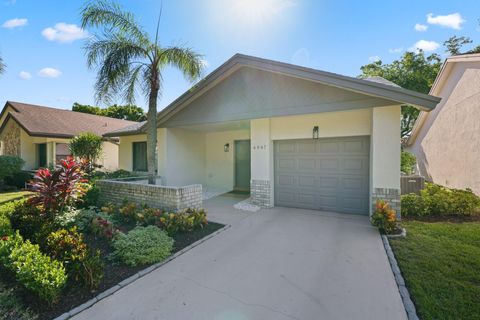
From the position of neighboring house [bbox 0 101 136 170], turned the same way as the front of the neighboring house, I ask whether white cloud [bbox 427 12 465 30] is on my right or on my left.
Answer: on my left

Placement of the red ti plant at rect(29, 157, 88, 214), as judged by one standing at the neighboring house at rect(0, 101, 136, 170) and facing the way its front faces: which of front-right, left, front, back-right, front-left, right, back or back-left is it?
front-left

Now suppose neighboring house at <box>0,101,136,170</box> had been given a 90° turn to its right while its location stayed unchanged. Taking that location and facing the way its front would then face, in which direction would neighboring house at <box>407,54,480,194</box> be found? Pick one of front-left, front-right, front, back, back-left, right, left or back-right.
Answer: back

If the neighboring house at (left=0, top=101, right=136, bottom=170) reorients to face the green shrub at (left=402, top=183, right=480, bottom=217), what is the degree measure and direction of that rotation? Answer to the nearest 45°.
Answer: approximately 90° to its left

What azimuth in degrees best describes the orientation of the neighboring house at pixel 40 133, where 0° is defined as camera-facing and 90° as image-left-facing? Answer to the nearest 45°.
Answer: approximately 45°

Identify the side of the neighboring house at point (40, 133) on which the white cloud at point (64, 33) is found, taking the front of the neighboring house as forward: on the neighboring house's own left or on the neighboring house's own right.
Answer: on the neighboring house's own left

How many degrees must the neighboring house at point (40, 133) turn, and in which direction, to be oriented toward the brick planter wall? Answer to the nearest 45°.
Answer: approximately 45° to its left

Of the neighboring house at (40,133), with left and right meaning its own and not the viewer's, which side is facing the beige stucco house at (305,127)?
left

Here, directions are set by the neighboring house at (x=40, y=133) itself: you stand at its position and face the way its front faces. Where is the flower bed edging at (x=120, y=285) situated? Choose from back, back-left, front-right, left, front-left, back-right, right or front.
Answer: front-left

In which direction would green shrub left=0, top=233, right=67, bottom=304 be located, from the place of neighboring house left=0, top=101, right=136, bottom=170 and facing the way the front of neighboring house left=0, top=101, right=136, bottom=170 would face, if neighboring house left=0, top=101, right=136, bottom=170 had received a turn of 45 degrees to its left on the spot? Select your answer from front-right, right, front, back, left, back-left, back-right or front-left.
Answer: front

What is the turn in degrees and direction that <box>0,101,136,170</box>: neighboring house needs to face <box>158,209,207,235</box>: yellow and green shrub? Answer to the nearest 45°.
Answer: approximately 45° to its left

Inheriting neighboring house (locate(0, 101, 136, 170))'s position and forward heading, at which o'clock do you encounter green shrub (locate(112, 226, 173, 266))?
The green shrub is roughly at 10 o'clock from the neighboring house.
